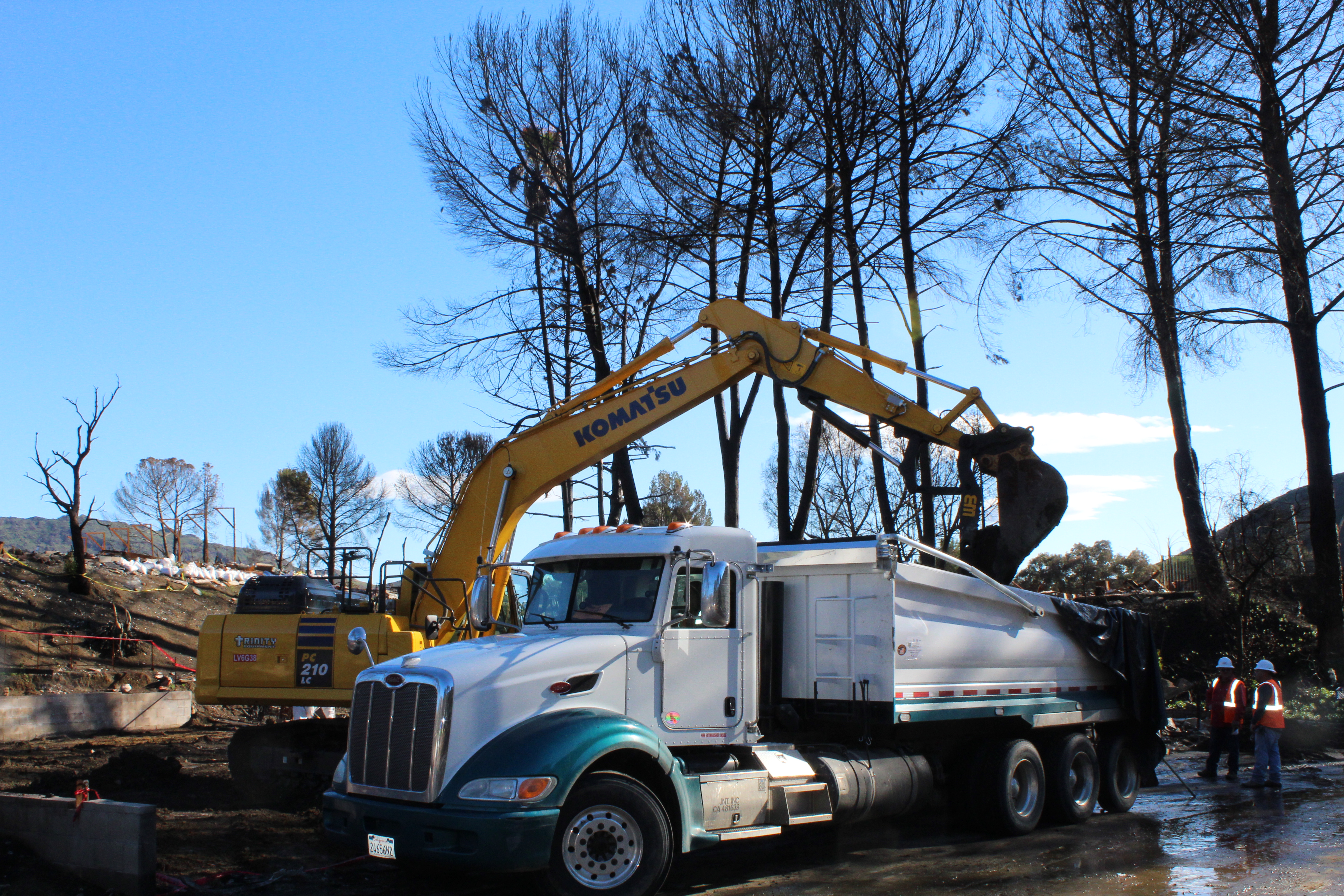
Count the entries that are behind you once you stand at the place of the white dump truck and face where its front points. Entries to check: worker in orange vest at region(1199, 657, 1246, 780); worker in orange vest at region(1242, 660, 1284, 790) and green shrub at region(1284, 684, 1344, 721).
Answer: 3

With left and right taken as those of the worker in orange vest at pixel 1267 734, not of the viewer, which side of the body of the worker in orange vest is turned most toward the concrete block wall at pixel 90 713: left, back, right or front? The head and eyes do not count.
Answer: front

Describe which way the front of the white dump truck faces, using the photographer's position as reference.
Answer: facing the viewer and to the left of the viewer

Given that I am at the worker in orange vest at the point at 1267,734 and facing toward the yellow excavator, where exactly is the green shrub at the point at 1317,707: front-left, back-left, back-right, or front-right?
back-right

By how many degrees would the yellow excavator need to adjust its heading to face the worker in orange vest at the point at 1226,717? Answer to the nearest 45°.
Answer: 0° — it already faces them

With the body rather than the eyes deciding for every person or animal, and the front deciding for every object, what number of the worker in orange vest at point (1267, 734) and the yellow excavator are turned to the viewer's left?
1

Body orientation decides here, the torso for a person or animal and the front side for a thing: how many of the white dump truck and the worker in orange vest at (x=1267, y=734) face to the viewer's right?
0

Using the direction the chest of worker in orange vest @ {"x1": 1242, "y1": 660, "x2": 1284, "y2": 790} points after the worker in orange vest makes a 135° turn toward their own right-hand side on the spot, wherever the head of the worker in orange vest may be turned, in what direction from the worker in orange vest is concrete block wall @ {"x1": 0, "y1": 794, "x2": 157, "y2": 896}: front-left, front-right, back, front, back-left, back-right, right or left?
back

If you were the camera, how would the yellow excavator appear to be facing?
facing to the right of the viewer

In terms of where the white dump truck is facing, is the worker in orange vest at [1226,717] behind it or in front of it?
behind

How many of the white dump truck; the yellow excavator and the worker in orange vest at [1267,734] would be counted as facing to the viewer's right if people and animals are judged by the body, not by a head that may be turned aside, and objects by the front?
1

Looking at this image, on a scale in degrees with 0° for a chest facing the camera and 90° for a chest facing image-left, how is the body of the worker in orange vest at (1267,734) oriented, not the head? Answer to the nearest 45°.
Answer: approximately 90°

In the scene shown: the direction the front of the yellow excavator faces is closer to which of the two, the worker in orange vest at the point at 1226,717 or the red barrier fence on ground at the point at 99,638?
the worker in orange vest
